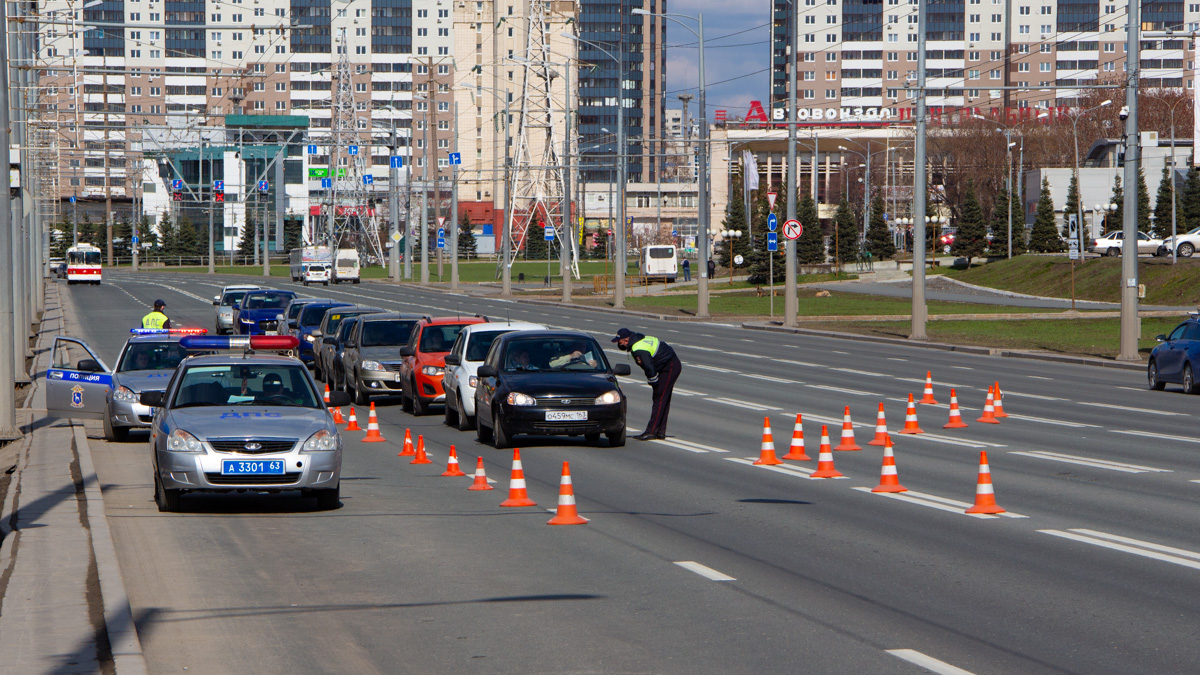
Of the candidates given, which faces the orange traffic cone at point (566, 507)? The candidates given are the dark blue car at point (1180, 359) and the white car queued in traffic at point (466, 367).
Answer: the white car queued in traffic

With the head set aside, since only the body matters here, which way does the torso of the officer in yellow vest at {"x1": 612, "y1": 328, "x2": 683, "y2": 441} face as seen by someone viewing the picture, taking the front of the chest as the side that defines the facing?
to the viewer's left

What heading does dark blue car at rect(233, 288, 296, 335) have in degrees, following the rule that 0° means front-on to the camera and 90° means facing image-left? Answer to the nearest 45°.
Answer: approximately 0°

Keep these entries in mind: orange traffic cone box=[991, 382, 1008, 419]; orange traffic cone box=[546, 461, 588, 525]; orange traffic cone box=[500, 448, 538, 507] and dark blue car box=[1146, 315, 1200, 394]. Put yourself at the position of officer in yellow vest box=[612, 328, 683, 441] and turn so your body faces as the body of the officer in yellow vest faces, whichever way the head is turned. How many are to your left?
2

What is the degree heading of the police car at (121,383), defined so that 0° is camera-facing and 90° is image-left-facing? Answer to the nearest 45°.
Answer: approximately 0°

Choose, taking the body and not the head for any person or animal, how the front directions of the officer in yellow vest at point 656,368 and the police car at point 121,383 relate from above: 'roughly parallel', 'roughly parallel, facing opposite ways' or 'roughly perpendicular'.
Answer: roughly perpendicular

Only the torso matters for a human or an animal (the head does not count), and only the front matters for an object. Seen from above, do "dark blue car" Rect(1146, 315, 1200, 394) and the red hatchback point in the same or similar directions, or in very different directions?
very different directions

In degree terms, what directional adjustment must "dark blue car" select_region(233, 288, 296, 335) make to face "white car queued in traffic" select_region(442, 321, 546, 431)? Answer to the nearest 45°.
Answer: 0° — it already faces it
